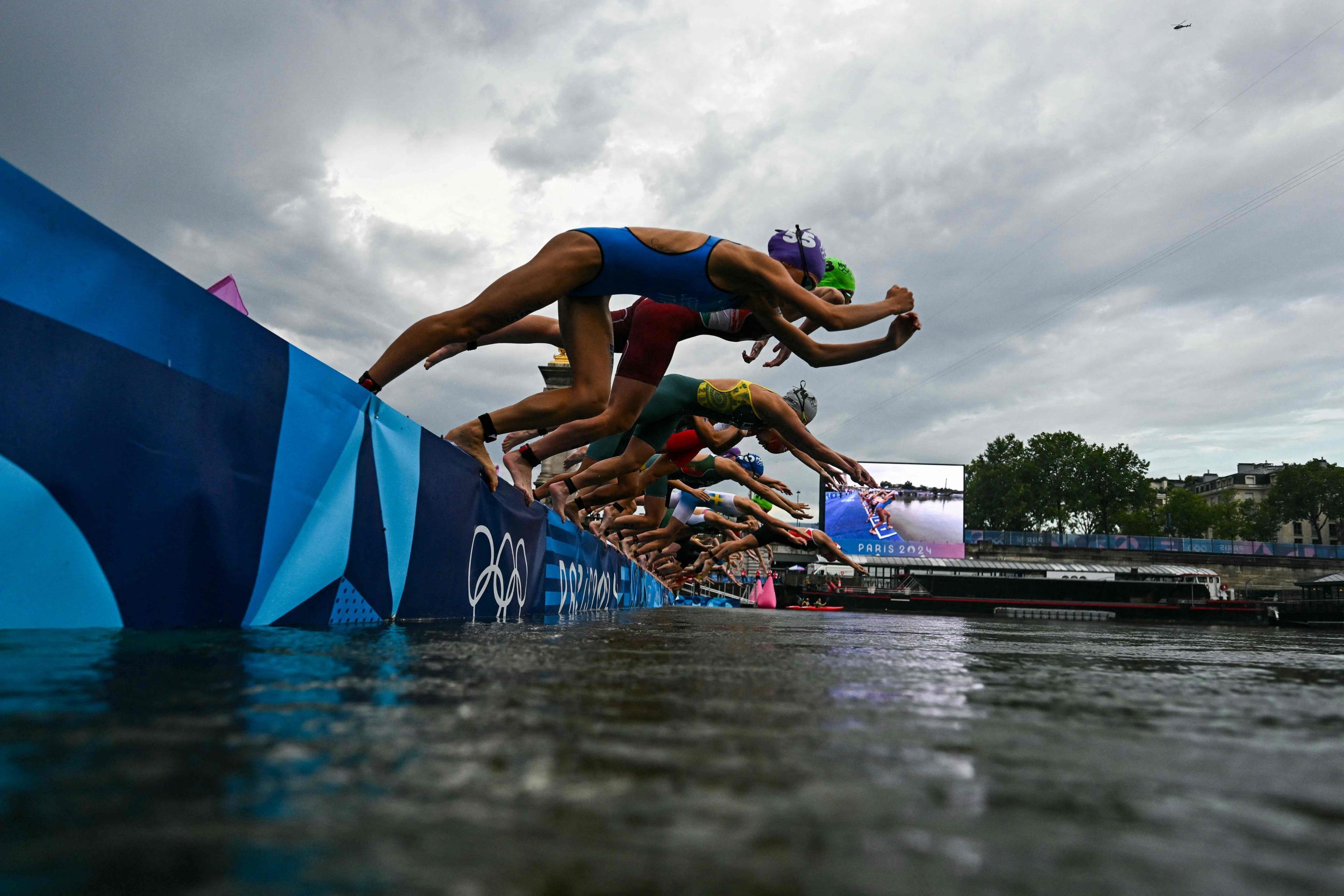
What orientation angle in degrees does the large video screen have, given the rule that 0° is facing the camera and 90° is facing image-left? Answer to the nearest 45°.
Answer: approximately 0°

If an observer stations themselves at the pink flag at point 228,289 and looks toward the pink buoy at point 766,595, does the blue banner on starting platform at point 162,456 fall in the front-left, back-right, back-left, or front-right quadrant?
back-right

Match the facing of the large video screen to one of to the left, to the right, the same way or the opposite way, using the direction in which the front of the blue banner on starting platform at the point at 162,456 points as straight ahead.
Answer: to the right

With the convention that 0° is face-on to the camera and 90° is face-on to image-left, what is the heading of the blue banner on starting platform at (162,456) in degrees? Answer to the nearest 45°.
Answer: approximately 315°

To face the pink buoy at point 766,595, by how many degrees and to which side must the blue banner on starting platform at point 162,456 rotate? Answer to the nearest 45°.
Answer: approximately 90° to its left
